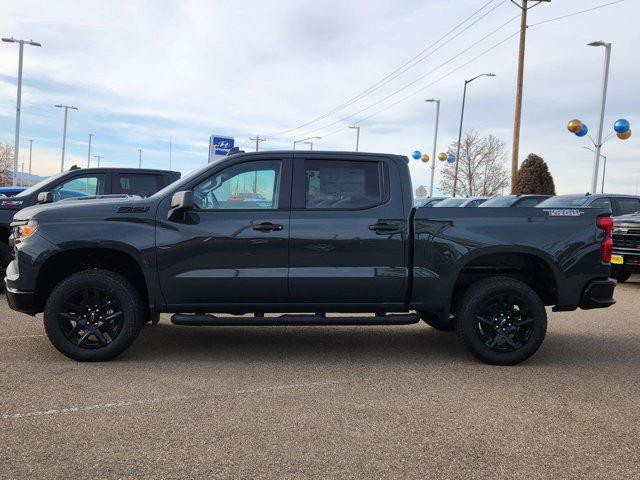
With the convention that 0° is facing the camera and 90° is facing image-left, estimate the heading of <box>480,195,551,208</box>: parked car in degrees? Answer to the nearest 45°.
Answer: approximately 45°

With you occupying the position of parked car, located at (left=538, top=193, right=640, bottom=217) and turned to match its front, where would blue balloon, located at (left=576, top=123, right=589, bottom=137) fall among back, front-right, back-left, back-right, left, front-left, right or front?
back-right

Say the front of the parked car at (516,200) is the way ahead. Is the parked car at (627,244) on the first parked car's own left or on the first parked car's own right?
on the first parked car's own left

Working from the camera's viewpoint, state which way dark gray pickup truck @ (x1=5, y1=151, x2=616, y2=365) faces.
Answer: facing to the left of the viewer

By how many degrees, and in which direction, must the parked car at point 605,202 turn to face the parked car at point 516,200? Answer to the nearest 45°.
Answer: approximately 45° to its right

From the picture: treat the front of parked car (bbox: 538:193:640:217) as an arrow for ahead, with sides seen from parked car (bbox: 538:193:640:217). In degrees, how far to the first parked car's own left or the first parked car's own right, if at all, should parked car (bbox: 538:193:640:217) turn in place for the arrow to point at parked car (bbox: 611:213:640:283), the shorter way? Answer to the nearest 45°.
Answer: approximately 45° to the first parked car's own left

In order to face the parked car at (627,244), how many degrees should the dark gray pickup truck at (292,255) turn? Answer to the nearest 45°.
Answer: approximately 135° to its right
